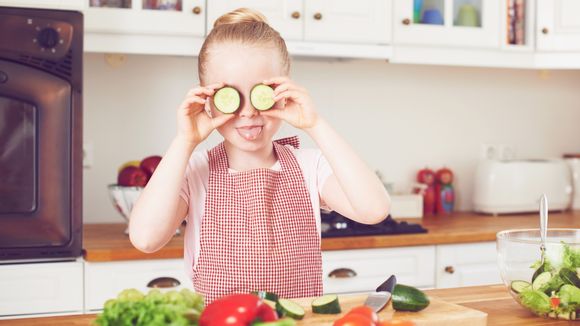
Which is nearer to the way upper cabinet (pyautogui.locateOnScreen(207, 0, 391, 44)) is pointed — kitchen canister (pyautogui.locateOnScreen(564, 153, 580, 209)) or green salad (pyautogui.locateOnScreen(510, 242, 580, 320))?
the green salad

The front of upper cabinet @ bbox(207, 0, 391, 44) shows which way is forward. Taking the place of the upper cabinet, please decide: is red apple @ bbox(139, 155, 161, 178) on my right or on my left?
on my right

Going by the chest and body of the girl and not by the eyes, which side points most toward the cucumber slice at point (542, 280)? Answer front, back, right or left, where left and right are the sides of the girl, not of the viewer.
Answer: left

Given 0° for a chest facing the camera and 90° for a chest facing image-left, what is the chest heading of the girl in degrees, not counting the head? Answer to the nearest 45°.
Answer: approximately 0°

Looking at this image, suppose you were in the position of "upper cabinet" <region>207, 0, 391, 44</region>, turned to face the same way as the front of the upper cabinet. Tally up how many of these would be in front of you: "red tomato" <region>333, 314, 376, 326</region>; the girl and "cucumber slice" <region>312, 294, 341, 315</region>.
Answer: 3

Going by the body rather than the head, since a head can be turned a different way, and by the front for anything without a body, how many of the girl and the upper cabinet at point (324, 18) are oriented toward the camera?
2

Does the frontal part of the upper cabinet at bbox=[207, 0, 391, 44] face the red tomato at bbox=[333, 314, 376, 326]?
yes

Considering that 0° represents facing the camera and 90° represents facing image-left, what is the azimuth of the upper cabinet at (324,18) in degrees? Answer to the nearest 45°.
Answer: approximately 0°
